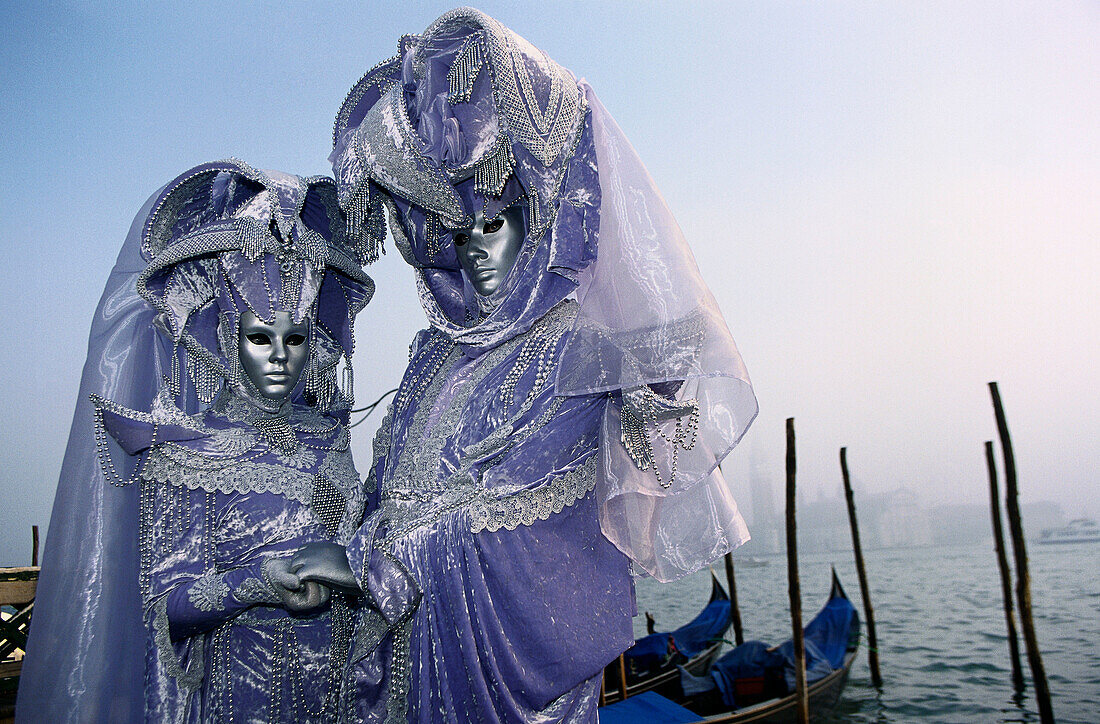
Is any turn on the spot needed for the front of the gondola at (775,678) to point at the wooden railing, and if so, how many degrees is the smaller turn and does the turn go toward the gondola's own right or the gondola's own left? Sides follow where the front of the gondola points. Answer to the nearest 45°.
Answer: approximately 135° to the gondola's own left
